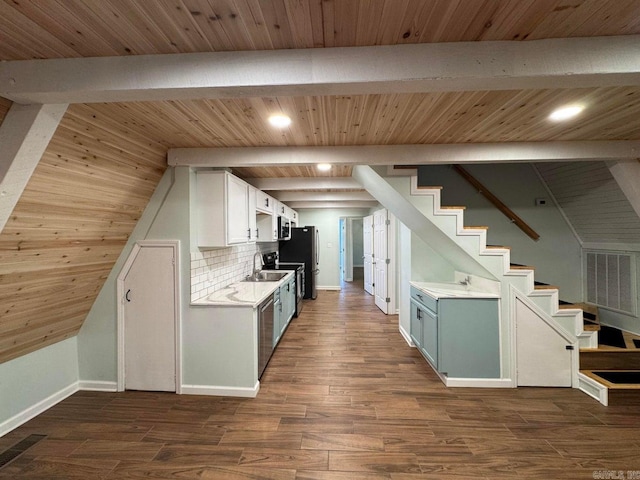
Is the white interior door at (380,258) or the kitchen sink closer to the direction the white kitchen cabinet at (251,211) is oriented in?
the white interior door

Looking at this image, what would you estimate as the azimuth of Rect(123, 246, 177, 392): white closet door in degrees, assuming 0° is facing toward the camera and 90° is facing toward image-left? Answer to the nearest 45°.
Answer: approximately 0°

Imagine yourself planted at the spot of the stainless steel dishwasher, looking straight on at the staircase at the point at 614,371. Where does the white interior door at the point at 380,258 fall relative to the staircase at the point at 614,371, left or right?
left

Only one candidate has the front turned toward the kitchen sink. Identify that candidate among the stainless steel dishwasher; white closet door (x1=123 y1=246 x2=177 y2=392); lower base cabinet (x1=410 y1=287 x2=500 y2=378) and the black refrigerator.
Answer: the lower base cabinet

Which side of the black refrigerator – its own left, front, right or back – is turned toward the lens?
right

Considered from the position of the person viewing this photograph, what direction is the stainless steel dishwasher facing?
facing to the right of the viewer

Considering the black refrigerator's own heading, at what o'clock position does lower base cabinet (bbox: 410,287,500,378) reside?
The lower base cabinet is roughly at 2 o'clock from the black refrigerator.

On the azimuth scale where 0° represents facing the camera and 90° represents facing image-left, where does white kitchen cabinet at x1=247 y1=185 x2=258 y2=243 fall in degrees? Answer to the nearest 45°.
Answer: approximately 270°

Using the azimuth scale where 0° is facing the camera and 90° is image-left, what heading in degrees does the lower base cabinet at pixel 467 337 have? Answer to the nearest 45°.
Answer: approximately 90°

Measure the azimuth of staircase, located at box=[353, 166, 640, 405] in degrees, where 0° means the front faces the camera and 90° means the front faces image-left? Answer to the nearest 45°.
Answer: approximately 270°

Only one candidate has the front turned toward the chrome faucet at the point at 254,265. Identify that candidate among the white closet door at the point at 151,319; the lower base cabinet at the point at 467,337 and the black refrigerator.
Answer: the lower base cabinet
